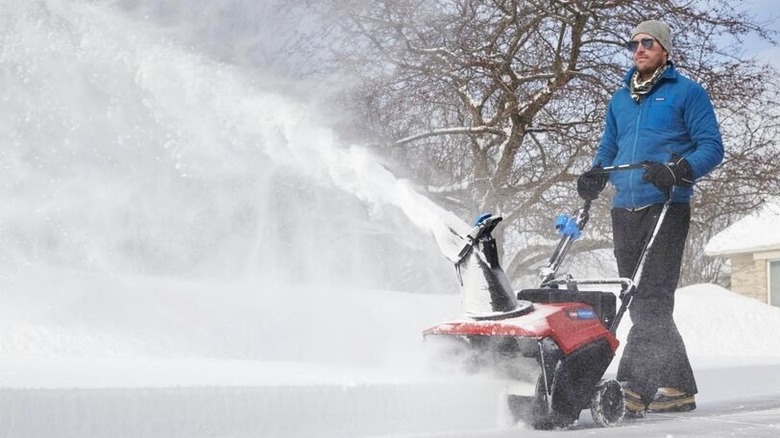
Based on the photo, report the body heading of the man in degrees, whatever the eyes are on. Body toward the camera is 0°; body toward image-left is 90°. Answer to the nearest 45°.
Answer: approximately 45°

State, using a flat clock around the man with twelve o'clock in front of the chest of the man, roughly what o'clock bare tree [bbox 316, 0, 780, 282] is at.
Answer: The bare tree is roughly at 4 o'clock from the man.

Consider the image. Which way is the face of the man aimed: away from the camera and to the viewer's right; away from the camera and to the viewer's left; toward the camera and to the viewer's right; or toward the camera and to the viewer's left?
toward the camera and to the viewer's left

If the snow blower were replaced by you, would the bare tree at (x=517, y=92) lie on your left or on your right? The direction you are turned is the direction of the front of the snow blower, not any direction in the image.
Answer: on your right

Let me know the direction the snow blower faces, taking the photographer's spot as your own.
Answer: facing the viewer and to the left of the viewer
